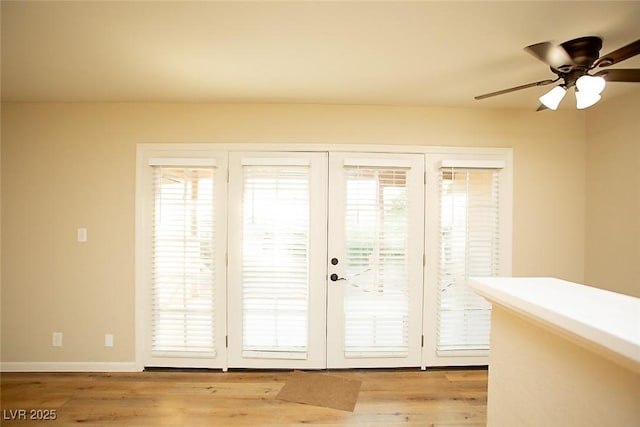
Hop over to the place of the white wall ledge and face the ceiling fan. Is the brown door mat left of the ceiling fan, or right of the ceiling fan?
left

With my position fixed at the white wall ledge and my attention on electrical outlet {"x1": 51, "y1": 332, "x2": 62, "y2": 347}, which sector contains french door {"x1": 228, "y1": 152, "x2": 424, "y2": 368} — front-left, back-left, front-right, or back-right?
front-right

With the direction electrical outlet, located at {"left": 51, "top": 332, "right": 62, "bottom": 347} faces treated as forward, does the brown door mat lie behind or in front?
in front

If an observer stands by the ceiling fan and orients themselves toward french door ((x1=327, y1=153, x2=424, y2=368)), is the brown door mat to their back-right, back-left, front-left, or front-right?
front-left

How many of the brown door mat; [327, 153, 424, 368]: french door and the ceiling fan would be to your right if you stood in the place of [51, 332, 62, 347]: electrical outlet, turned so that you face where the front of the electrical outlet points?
0

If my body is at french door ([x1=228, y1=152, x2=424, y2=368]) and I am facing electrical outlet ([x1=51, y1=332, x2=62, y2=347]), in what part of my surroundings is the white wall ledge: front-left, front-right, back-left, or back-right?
back-left

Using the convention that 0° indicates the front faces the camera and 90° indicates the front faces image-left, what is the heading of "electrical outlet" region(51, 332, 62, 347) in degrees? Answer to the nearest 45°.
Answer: approximately 0°

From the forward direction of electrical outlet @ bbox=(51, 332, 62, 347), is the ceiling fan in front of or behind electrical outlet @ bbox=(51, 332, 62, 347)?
in front

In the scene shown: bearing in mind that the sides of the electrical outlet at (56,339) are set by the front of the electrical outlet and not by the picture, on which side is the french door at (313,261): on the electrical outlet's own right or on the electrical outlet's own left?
on the electrical outlet's own left

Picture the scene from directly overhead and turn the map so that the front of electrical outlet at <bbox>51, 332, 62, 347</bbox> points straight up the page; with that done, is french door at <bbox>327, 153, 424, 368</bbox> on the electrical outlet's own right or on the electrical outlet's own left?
on the electrical outlet's own left
